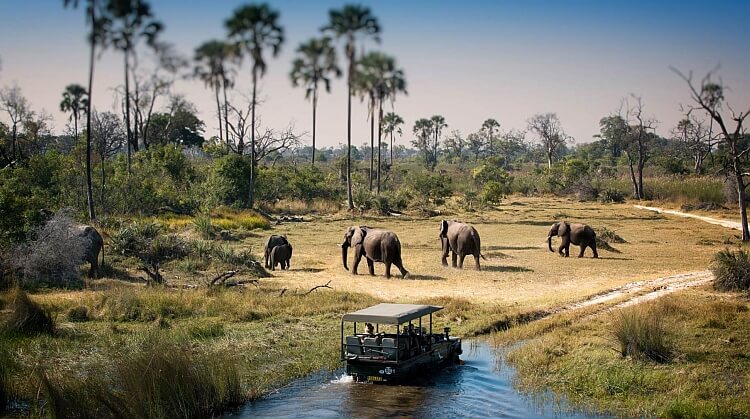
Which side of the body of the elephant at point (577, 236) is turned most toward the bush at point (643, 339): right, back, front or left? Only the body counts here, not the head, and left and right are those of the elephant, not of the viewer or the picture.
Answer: left

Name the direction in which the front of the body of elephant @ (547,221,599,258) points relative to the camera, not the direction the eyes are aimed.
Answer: to the viewer's left

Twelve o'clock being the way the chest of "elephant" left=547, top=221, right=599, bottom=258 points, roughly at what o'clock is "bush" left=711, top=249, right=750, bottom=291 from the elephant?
The bush is roughly at 8 o'clock from the elephant.
